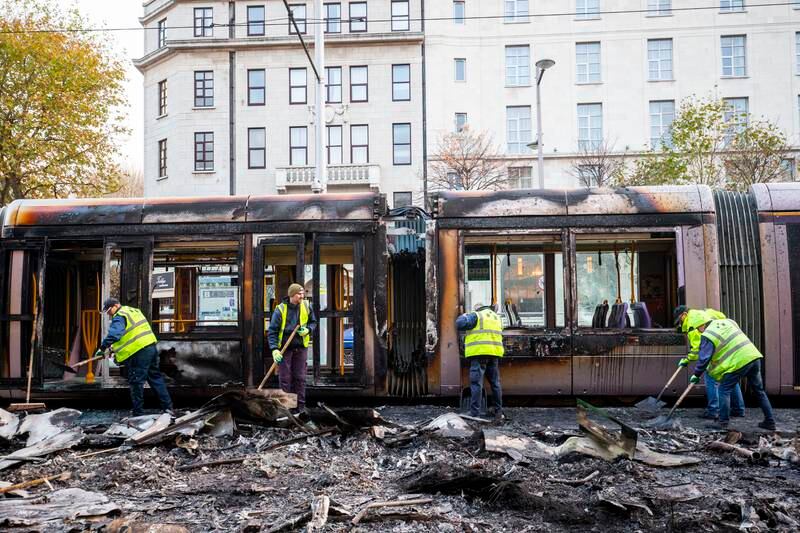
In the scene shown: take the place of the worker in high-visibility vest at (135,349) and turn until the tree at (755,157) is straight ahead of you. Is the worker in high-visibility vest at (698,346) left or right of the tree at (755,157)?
right

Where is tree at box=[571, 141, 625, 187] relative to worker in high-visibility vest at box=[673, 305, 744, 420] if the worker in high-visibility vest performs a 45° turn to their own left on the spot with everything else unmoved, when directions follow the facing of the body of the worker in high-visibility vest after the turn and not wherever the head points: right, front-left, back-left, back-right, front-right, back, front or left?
back-right

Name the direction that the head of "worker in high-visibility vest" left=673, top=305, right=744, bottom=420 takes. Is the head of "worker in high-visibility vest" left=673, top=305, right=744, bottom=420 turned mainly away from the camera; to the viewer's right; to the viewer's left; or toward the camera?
to the viewer's left

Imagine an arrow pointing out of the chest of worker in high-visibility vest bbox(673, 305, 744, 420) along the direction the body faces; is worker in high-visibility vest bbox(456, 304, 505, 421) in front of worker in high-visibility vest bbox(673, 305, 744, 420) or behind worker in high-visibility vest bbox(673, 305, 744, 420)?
in front

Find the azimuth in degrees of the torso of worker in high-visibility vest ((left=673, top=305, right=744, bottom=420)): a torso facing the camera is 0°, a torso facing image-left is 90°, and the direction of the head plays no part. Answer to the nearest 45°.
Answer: approximately 90°

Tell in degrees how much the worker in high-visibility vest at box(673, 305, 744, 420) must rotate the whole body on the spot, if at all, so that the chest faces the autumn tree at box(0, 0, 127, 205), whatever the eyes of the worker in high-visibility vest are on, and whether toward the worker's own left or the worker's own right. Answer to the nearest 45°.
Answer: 0° — they already face it

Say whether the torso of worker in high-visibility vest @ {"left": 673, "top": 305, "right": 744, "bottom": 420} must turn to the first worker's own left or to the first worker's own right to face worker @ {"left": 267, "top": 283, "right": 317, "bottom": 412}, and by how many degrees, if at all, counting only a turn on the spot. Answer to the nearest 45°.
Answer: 0° — they already face them

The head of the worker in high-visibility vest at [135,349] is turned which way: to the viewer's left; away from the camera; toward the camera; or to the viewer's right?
to the viewer's left

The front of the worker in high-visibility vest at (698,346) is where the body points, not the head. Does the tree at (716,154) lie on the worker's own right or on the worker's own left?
on the worker's own right

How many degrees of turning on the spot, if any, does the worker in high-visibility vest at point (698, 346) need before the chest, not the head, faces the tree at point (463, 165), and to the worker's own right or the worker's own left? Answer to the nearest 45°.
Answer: approximately 45° to the worker's own right

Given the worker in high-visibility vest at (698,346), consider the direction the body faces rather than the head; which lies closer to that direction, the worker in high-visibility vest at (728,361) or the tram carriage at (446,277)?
the tram carriage
